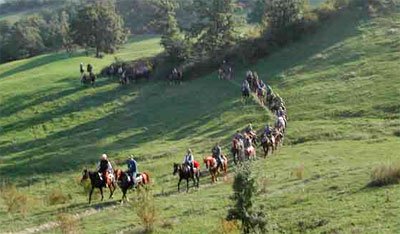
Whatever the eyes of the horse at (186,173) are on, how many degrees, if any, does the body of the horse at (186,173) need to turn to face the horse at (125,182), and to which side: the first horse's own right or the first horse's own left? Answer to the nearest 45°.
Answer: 0° — it already faces it

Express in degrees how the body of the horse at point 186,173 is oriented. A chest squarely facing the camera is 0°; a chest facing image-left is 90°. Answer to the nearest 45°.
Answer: approximately 45°

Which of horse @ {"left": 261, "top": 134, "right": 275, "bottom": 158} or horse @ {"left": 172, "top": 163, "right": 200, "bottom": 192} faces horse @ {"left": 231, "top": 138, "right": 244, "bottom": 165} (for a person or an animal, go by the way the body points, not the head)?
horse @ {"left": 261, "top": 134, "right": 275, "bottom": 158}

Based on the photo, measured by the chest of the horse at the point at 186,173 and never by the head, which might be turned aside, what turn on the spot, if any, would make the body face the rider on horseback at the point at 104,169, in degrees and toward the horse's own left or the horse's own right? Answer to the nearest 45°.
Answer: approximately 45° to the horse's own right

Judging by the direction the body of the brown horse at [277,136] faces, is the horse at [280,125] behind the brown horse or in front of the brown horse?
behind

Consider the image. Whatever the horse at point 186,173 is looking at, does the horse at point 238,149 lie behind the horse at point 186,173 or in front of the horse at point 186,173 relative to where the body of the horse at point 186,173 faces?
behind

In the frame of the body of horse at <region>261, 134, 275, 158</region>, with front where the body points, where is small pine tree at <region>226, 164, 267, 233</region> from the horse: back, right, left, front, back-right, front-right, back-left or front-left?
front-left

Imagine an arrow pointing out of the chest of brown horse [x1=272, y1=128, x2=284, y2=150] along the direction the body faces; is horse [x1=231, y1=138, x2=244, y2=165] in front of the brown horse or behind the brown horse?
in front

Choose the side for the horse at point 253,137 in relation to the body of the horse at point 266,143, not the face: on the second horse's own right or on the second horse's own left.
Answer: on the second horse's own right

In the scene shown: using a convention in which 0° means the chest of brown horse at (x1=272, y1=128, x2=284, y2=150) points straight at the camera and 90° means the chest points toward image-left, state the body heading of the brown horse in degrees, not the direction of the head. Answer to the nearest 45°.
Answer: approximately 45°

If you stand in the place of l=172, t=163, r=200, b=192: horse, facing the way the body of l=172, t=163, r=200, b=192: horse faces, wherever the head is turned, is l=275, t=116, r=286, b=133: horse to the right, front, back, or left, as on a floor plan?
back
